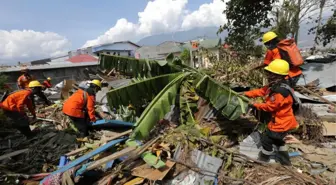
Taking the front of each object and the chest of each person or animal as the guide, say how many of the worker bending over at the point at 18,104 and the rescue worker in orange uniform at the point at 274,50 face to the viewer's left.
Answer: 1

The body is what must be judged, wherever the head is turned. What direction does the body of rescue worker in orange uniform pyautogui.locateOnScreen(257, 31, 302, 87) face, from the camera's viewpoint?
to the viewer's left

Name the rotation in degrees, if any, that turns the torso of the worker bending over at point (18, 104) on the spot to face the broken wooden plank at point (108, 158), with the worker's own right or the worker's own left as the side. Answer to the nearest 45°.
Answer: approximately 45° to the worker's own right

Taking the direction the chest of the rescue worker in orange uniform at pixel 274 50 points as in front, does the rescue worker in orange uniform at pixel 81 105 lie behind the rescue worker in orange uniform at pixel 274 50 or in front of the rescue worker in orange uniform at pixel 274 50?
in front

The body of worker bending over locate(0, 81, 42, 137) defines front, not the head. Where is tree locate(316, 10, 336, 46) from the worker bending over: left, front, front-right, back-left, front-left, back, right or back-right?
front

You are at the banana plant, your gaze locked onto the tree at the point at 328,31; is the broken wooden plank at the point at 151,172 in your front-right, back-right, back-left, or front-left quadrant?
back-right

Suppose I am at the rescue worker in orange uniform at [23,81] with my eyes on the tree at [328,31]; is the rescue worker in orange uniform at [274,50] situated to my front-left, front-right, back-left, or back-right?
front-right

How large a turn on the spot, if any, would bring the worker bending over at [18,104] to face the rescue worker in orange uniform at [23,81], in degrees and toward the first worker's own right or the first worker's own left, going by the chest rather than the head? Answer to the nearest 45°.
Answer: approximately 90° to the first worker's own left

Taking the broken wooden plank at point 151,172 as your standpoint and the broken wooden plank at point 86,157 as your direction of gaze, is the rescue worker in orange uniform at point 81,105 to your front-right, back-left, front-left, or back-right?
front-right

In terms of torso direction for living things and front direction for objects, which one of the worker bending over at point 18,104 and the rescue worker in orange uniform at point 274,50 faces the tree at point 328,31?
the worker bending over

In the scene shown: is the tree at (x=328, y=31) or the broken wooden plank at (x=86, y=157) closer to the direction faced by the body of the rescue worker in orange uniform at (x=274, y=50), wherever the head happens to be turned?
the broken wooden plank

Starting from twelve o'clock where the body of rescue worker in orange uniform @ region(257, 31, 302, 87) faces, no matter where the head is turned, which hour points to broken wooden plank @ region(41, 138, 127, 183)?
The broken wooden plank is roughly at 11 o'clock from the rescue worker in orange uniform.

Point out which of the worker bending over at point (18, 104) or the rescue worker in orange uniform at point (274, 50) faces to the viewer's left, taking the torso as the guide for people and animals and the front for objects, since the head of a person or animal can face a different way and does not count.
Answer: the rescue worker in orange uniform

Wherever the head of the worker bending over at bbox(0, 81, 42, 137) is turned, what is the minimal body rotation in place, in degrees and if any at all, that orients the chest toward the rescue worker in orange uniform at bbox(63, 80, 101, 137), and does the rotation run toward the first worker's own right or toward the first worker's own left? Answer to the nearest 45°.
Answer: approximately 45° to the first worker's own right

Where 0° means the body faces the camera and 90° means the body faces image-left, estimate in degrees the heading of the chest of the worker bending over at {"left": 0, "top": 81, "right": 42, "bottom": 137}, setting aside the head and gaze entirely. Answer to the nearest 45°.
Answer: approximately 270°

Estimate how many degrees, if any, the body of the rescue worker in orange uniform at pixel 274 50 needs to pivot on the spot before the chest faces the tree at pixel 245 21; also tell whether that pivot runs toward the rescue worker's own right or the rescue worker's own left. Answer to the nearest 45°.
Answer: approximately 90° to the rescue worker's own right

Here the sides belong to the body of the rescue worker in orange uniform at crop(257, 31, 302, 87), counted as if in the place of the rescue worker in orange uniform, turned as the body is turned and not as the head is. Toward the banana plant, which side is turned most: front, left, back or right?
front
